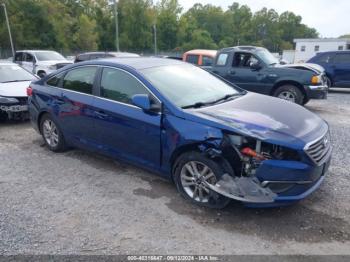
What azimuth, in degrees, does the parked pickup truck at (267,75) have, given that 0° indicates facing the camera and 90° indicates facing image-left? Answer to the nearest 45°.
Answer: approximately 315°

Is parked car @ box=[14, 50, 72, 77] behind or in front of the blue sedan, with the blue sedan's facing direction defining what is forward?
behind

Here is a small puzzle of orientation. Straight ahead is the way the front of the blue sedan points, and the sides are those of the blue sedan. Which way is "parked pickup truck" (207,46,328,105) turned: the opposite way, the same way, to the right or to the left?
the same way

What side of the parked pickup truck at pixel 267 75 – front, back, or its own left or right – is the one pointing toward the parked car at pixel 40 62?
back

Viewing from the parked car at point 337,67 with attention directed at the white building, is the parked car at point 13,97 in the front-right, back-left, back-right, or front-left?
back-left

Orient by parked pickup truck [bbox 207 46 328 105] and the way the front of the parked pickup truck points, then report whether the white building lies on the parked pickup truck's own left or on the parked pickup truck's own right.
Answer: on the parked pickup truck's own left

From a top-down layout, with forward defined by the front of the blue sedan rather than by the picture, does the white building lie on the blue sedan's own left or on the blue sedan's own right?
on the blue sedan's own left

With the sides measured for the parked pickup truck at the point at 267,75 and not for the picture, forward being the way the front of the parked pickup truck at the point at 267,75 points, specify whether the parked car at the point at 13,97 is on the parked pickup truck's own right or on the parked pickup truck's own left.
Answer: on the parked pickup truck's own right

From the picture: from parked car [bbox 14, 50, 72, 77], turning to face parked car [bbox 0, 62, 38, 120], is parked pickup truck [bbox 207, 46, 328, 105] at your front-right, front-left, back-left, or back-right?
front-left
